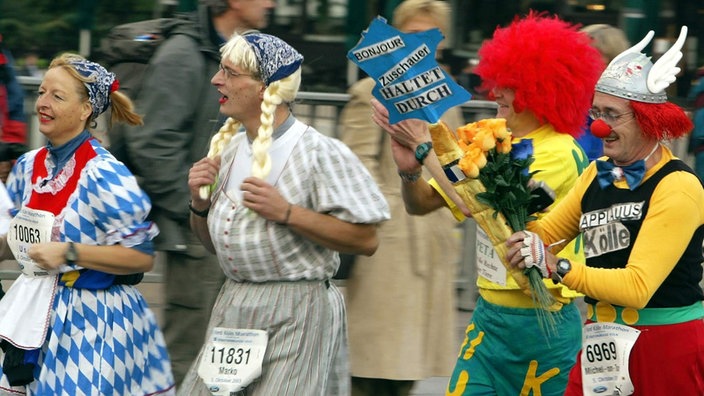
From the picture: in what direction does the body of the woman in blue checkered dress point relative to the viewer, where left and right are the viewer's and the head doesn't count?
facing the viewer and to the left of the viewer

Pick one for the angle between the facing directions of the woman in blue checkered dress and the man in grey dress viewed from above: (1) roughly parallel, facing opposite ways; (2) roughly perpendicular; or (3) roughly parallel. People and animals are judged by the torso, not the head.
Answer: roughly parallel

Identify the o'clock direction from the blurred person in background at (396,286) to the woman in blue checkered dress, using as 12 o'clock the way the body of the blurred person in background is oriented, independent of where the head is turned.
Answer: The woman in blue checkered dress is roughly at 2 o'clock from the blurred person in background.

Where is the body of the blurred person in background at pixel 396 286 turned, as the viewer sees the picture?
toward the camera

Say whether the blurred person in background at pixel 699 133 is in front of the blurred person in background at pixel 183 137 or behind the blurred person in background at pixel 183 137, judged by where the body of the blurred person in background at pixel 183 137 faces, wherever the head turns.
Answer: in front

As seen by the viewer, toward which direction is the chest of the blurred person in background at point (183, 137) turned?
to the viewer's right

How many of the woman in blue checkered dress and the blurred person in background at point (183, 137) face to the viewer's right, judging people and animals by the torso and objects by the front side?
1

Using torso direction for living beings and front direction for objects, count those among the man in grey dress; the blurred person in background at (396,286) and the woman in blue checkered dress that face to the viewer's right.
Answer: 0

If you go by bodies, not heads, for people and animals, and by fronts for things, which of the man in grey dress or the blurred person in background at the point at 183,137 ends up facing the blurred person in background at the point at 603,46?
the blurred person in background at the point at 183,137

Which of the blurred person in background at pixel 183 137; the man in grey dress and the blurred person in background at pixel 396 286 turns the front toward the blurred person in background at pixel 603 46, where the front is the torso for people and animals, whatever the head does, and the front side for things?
the blurred person in background at pixel 183 137
